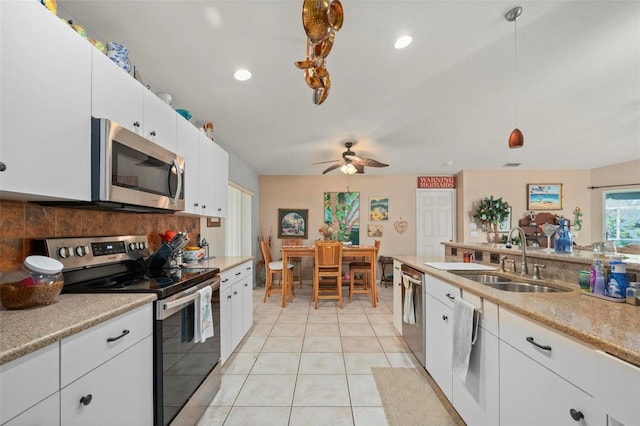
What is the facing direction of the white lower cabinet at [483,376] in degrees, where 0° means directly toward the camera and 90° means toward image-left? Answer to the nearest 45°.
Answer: approximately 45°

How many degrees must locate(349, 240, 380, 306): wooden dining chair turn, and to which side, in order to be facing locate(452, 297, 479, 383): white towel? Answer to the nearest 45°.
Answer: approximately 90° to its left

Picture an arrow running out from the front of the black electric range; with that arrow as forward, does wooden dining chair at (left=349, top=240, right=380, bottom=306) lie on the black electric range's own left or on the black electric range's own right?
on the black electric range's own left

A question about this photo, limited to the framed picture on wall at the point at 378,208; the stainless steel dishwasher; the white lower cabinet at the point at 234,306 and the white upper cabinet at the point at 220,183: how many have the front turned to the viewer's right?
2

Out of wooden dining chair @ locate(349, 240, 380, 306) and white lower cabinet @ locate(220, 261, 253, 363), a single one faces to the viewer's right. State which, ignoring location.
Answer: the white lower cabinet

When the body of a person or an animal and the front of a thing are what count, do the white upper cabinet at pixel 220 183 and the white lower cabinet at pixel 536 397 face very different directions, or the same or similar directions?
very different directions

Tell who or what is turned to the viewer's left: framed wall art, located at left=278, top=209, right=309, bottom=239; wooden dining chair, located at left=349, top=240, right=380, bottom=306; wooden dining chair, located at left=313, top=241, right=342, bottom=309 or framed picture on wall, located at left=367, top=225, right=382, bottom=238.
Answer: wooden dining chair, located at left=349, top=240, right=380, bottom=306

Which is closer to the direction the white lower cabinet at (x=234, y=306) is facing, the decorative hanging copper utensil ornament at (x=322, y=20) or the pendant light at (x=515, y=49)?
the pendant light

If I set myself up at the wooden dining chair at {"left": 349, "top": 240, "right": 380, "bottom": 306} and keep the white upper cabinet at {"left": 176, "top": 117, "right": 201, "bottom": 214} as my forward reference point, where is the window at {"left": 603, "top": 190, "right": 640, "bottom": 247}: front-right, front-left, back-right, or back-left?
back-left

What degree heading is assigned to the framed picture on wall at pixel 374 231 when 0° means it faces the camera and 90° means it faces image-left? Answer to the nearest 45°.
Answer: approximately 0°

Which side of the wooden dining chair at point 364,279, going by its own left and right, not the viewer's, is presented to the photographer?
left

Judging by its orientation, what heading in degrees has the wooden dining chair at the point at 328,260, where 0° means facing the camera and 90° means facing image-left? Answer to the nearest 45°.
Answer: approximately 180°
